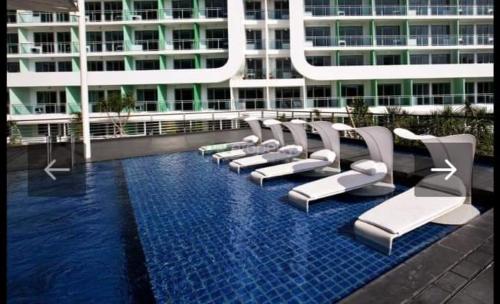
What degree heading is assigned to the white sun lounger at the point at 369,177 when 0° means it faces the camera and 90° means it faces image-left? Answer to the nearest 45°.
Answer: approximately 45°

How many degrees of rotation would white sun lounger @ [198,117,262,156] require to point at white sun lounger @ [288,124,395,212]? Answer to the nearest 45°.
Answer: approximately 45° to its left

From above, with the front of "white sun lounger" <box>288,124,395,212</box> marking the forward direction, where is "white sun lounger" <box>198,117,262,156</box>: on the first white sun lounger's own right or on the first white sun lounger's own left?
on the first white sun lounger's own right

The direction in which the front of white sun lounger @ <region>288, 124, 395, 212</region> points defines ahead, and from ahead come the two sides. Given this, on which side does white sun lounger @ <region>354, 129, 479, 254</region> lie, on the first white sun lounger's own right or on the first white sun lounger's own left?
on the first white sun lounger's own left

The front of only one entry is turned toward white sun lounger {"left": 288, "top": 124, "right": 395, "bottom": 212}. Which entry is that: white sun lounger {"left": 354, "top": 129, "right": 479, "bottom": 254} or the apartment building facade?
the apartment building facade

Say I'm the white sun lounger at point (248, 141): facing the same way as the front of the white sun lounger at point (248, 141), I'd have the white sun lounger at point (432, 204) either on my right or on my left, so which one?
on my left

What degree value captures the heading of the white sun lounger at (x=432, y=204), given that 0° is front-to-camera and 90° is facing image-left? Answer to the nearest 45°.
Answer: approximately 45°

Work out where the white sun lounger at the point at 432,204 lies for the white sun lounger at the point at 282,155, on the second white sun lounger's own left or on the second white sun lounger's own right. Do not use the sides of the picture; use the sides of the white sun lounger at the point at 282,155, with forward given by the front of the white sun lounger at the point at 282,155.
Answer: on the second white sun lounger's own left
